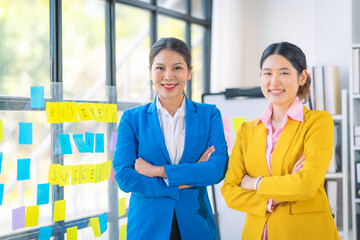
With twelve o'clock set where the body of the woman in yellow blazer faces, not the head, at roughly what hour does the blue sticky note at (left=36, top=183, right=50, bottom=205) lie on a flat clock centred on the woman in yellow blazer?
The blue sticky note is roughly at 2 o'clock from the woman in yellow blazer.

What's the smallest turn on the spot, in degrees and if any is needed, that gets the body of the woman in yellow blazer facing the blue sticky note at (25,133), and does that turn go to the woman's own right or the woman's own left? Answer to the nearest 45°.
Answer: approximately 45° to the woman's own right

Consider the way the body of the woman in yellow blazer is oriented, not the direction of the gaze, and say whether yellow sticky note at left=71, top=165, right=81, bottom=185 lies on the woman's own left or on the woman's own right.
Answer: on the woman's own right

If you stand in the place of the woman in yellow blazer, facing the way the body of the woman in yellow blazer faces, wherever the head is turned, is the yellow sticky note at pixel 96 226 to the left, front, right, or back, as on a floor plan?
right

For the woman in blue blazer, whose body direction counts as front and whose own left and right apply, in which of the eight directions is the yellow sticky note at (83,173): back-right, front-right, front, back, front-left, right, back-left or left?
back-right

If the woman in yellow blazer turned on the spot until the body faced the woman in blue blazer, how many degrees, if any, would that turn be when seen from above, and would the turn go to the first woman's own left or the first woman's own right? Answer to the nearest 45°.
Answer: approximately 45° to the first woman's own right

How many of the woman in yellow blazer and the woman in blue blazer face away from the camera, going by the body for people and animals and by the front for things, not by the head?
0

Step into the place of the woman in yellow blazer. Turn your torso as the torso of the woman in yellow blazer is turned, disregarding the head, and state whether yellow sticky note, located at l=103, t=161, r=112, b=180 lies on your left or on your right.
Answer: on your right

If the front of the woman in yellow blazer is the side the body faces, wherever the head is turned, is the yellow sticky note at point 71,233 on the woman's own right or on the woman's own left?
on the woman's own right

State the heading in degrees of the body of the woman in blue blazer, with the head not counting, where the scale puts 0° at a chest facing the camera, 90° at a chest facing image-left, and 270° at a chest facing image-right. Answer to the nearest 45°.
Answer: approximately 0°

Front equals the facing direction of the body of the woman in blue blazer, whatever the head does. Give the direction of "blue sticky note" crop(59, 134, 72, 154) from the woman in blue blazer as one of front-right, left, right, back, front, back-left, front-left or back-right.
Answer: back-right

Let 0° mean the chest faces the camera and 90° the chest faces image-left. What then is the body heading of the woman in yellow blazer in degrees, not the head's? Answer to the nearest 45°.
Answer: approximately 45°
